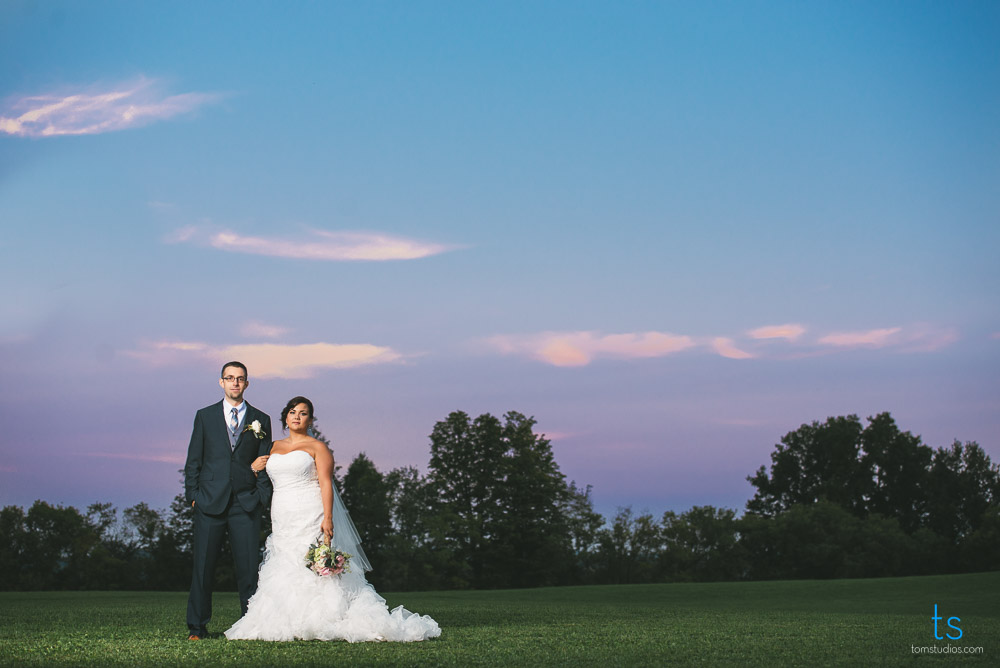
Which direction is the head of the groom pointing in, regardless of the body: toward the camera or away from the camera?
toward the camera

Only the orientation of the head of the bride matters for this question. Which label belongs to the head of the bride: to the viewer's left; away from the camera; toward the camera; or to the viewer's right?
toward the camera

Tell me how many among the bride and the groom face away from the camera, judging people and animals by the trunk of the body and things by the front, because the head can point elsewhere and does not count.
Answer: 0

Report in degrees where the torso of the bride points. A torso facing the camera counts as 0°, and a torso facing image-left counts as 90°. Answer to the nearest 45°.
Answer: approximately 45°

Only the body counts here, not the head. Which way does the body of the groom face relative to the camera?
toward the camera
